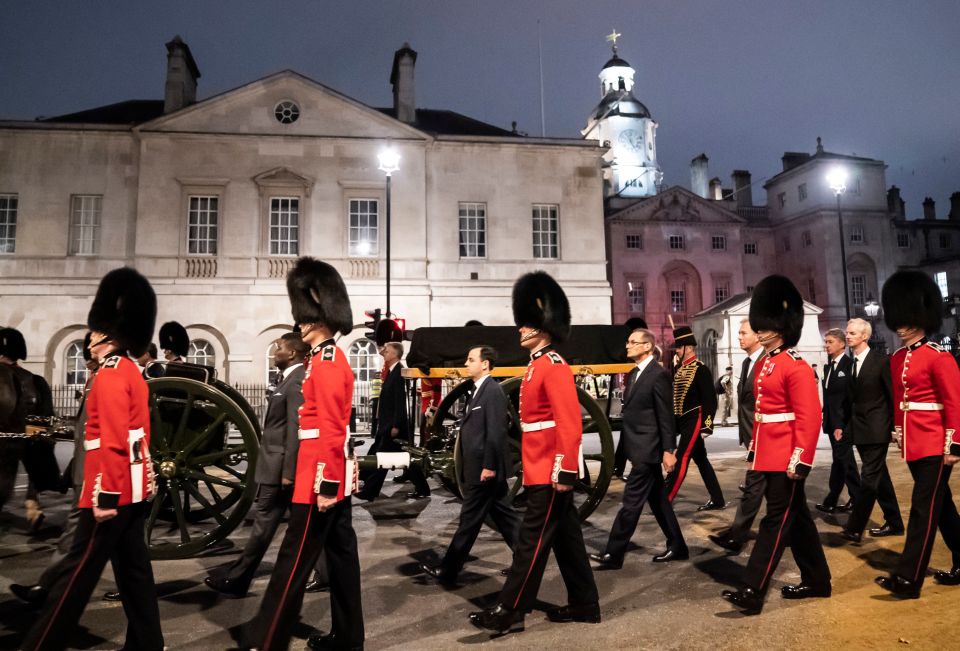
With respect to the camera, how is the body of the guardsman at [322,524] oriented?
to the viewer's left

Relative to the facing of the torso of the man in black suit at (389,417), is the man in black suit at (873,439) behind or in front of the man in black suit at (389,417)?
behind

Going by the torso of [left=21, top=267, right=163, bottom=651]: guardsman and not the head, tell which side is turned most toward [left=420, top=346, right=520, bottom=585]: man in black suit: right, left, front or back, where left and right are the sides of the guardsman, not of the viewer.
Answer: back

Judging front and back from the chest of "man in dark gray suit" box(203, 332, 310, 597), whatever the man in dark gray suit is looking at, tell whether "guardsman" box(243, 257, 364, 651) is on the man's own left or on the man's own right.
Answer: on the man's own left

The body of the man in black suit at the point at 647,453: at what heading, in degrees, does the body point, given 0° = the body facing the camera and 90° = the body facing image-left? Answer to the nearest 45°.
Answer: approximately 90°

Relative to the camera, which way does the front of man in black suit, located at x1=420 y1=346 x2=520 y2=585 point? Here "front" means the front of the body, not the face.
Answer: to the viewer's left

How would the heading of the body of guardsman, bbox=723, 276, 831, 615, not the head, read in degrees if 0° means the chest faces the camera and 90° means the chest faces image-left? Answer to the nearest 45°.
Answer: approximately 45°

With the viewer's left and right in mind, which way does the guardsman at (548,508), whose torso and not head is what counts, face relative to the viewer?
facing to the left of the viewer

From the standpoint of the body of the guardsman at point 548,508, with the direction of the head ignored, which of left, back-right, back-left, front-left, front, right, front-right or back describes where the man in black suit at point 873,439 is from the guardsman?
back-right

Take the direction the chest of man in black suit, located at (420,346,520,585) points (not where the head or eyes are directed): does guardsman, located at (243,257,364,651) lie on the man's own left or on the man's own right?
on the man's own left

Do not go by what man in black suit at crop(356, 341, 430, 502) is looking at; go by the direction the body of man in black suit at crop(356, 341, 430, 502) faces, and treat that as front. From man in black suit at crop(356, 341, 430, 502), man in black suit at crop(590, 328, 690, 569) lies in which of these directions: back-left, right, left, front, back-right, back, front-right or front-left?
back-left

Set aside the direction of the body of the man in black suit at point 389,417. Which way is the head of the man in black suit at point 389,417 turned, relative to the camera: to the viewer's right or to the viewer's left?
to the viewer's left

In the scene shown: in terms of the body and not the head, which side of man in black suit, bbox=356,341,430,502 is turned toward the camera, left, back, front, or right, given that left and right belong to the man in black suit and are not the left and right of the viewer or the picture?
left

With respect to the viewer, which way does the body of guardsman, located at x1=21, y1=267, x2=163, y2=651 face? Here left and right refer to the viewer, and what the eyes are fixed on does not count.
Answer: facing to the left of the viewer

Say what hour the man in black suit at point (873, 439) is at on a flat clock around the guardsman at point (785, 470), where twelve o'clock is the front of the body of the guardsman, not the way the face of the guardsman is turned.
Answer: The man in black suit is roughly at 5 o'clock from the guardsman.

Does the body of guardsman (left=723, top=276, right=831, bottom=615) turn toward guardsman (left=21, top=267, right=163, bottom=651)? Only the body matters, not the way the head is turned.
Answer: yes
